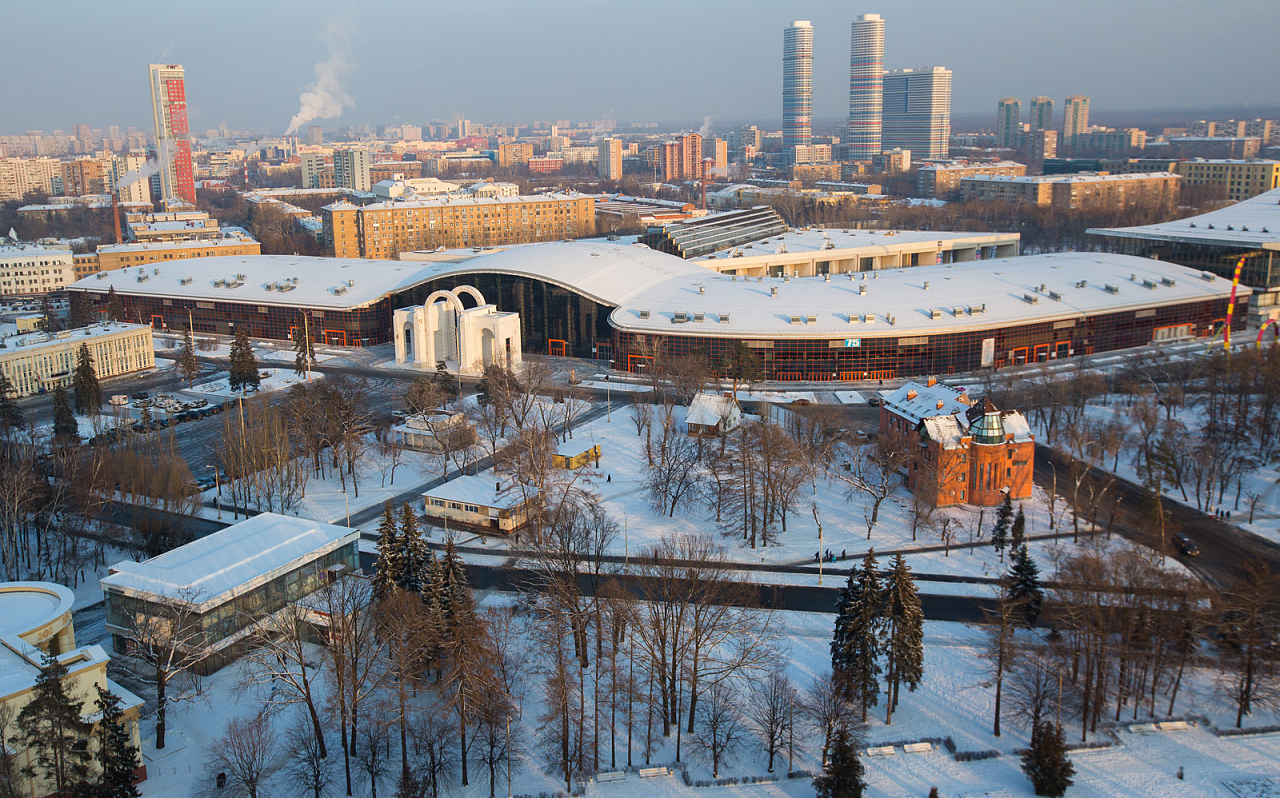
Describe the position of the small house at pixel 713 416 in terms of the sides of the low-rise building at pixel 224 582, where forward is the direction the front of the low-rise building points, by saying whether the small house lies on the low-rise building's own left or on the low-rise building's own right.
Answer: on the low-rise building's own left

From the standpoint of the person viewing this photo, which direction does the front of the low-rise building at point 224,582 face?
facing the viewer and to the right of the viewer

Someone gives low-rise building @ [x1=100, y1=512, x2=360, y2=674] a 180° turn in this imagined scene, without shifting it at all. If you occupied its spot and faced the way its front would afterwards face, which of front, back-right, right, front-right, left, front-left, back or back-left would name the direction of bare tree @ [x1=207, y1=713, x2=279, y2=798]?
back-left

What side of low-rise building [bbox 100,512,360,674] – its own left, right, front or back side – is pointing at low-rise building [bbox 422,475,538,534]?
left

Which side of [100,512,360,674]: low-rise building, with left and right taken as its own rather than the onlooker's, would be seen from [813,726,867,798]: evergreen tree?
front

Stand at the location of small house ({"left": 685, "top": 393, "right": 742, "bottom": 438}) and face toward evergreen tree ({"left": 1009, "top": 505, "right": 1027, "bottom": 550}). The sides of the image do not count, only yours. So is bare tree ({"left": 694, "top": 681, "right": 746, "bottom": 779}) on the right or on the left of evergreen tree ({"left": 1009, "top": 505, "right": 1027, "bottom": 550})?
right

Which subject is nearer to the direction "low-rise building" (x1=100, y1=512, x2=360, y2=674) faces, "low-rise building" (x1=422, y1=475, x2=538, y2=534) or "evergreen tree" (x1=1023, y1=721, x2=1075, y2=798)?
the evergreen tree

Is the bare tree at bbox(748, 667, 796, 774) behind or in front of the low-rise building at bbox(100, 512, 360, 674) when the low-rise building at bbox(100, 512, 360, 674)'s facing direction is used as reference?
in front

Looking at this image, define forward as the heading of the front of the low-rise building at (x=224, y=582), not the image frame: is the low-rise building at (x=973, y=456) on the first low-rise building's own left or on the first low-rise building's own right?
on the first low-rise building's own left

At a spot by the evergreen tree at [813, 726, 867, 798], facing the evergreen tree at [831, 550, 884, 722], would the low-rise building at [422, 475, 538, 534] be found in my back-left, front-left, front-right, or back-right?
front-left

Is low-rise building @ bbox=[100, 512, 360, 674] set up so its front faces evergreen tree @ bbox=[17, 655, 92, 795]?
no

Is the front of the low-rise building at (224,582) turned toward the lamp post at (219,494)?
no

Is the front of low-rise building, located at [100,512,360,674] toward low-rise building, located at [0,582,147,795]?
no

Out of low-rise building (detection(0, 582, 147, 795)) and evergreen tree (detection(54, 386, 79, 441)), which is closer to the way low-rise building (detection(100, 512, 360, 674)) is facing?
the low-rise building

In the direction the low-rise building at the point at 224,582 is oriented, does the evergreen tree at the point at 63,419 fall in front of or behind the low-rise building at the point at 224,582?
behind
